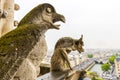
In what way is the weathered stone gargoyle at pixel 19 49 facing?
to the viewer's right

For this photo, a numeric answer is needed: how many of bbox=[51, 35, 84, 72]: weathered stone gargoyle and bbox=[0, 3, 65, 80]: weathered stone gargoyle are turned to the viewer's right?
2

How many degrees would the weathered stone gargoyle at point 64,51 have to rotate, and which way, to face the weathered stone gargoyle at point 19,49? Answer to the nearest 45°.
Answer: approximately 90° to its right

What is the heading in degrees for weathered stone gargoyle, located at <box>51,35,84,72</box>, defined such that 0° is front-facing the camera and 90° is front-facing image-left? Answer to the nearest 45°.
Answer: approximately 270°

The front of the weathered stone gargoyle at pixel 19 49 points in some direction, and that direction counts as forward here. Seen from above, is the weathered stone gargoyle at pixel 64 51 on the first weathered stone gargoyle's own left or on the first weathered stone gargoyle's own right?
on the first weathered stone gargoyle's own left
